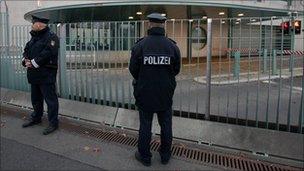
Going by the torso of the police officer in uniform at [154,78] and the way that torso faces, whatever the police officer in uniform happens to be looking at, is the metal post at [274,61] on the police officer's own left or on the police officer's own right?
on the police officer's own right

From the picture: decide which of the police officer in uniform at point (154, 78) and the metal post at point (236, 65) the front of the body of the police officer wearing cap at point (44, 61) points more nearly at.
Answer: the police officer in uniform

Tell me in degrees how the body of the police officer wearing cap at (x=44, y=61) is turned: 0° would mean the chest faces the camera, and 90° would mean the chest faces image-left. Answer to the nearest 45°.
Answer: approximately 45°

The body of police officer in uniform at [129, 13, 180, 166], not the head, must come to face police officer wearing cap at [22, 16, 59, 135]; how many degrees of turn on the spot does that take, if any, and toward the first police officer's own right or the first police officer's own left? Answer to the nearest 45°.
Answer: approximately 45° to the first police officer's own left

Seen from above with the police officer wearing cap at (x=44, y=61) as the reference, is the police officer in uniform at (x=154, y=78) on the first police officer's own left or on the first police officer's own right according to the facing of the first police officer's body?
on the first police officer's own left

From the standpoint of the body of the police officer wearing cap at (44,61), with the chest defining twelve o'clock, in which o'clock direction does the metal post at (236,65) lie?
The metal post is roughly at 8 o'clock from the police officer wearing cap.

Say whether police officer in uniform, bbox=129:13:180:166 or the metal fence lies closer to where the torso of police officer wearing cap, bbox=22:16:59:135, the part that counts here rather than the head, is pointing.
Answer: the police officer in uniform

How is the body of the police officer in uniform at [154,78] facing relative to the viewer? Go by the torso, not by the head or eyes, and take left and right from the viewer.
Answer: facing away from the viewer

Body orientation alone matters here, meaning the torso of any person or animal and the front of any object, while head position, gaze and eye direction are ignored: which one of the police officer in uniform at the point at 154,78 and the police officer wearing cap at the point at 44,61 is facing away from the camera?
the police officer in uniform
